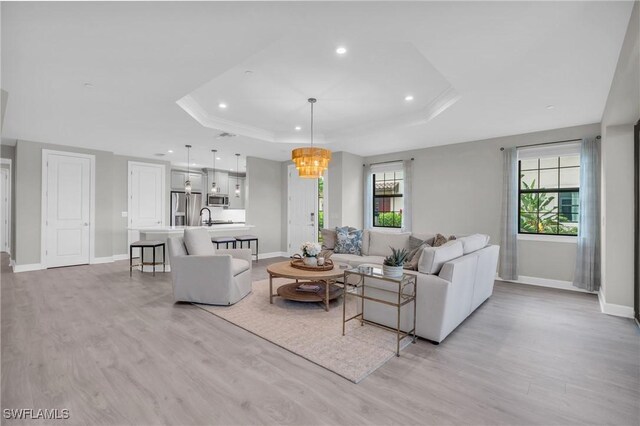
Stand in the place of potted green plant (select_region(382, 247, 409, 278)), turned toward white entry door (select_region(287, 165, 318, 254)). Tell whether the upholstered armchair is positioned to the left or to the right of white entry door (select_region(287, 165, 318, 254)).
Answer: left

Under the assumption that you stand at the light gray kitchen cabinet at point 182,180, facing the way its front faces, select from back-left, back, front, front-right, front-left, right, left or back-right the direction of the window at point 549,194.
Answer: front-left

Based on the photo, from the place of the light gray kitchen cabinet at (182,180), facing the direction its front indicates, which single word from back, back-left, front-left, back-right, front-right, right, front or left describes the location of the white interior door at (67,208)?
front-right

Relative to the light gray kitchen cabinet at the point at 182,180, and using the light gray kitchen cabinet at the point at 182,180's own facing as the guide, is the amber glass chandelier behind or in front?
in front

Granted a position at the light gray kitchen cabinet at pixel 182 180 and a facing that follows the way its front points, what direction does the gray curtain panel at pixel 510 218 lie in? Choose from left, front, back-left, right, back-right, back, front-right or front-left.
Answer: front-left

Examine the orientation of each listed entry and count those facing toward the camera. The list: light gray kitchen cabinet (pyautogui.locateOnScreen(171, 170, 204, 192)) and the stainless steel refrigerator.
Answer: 2

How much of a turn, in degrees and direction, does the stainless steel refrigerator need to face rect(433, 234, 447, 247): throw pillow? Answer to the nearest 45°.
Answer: approximately 45° to its left

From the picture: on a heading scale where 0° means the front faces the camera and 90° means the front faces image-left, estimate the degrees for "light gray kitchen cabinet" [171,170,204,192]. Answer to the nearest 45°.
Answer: approximately 0°

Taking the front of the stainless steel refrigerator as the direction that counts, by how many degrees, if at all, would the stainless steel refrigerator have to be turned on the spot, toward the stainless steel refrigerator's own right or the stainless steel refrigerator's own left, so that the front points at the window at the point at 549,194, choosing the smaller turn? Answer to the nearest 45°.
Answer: approximately 45° to the stainless steel refrigerator's own left

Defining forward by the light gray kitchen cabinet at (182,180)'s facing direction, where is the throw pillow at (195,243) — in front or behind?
in front

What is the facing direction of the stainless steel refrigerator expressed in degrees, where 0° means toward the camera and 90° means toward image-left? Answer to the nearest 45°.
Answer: approximately 0°

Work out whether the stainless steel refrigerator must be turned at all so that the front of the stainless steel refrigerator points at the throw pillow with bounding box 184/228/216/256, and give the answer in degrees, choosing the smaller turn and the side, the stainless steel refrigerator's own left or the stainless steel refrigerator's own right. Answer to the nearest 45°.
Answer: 0° — it already faces it
